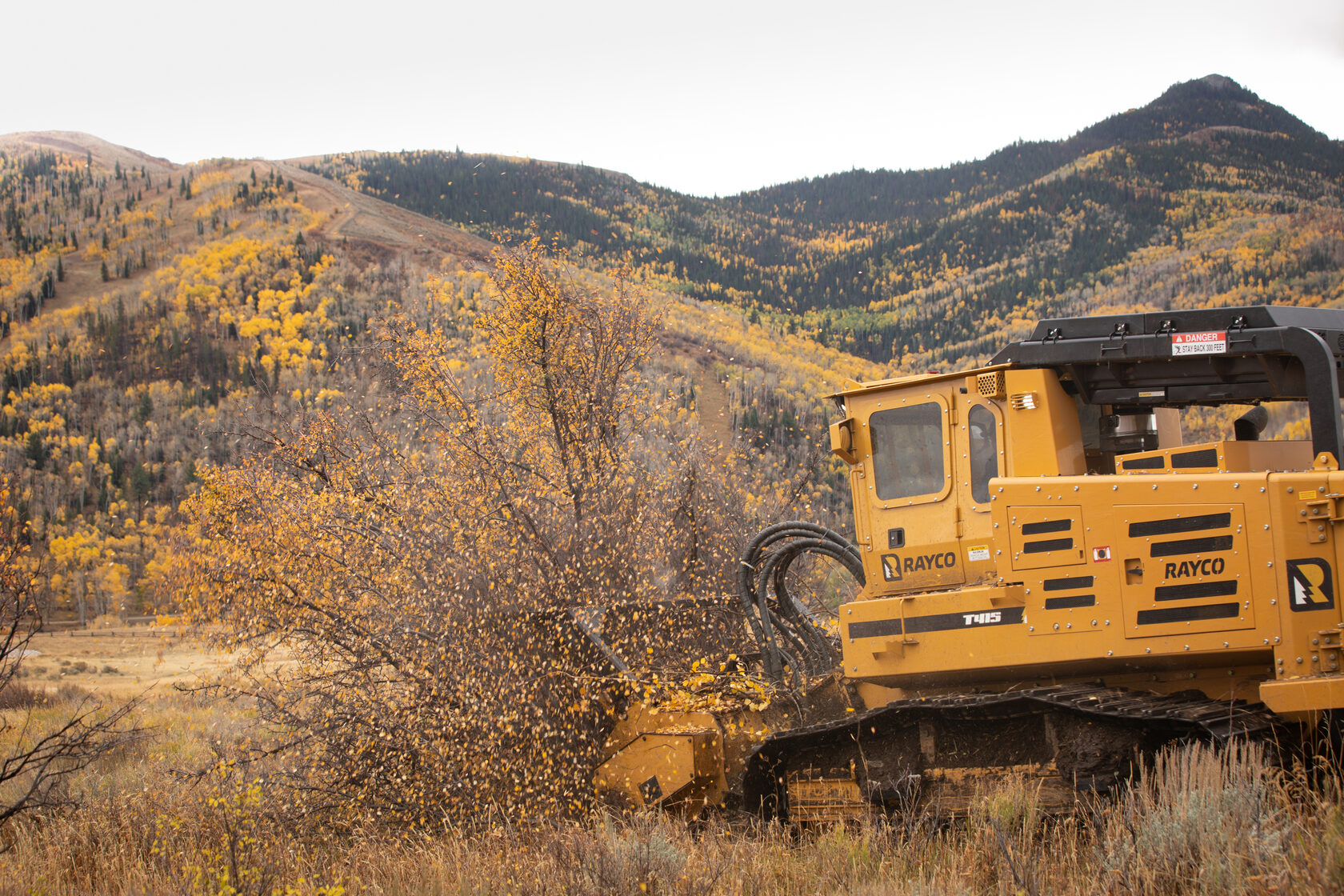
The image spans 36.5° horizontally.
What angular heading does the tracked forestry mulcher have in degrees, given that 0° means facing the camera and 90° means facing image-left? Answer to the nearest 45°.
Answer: approximately 90°
